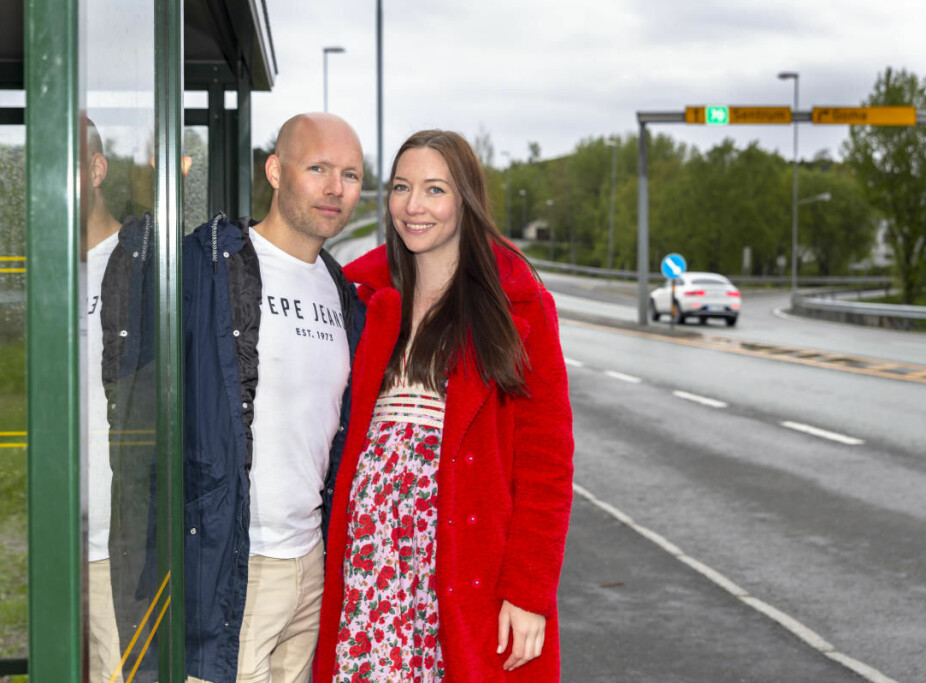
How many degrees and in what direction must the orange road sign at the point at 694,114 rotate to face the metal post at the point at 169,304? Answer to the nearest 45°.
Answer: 0° — it already faces it

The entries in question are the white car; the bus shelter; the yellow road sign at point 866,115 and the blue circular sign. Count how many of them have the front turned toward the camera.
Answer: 2

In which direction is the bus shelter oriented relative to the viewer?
to the viewer's right

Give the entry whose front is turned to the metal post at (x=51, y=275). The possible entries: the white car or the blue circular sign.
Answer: the blue circular sign

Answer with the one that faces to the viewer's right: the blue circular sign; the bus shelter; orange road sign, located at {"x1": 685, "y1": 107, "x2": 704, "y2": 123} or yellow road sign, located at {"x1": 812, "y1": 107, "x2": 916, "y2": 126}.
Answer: the bus shelter

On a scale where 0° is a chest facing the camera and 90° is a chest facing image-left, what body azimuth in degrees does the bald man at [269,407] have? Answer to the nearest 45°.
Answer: approximately 315°
